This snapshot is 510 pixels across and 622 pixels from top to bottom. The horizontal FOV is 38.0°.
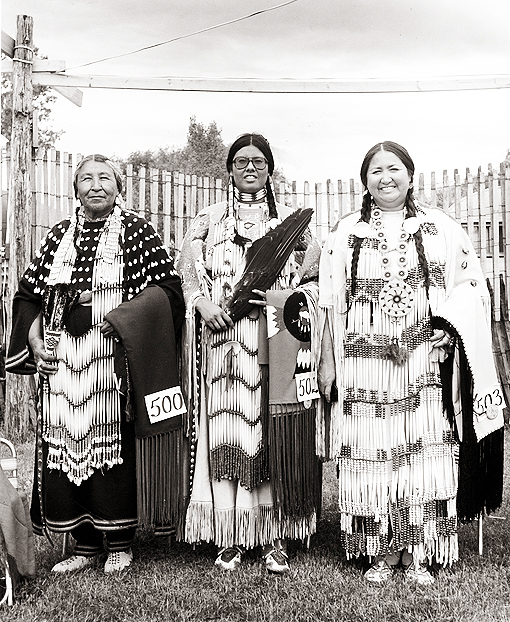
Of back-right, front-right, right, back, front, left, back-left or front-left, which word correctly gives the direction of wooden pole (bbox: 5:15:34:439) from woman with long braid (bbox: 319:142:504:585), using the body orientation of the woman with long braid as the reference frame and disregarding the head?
back-right

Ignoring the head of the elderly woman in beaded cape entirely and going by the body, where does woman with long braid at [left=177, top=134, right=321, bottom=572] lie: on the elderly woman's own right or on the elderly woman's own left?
on the elderly woman's own left

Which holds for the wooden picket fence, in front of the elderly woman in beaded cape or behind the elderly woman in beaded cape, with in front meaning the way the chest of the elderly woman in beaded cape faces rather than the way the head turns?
behind

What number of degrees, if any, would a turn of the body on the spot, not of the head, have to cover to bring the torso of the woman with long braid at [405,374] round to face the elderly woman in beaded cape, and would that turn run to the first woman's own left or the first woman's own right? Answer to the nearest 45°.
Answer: approximately 90° to the first woman's own right

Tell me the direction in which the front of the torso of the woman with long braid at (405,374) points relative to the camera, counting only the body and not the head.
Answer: toward the camera

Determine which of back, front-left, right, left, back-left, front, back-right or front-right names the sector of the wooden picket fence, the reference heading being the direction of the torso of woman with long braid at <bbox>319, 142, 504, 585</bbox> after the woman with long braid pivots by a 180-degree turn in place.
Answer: front

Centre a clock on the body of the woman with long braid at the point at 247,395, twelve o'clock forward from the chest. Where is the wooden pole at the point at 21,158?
The wooden pole is roughly at 5 o'clock from the woman with long braid.

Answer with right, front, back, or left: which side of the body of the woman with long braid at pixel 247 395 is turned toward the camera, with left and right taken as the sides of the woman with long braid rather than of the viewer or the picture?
front

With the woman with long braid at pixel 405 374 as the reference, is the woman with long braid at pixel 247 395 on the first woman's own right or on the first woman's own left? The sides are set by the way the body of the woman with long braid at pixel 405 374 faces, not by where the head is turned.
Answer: on the first woman's own right

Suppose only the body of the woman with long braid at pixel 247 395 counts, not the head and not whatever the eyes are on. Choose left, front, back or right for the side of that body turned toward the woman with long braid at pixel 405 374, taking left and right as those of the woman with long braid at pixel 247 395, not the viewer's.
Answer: left

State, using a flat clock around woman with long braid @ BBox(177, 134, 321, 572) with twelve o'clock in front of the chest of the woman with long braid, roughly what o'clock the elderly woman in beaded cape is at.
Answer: The elderly woman in beaded cape is roughly at 3 o'clock from the woman with long braid.
